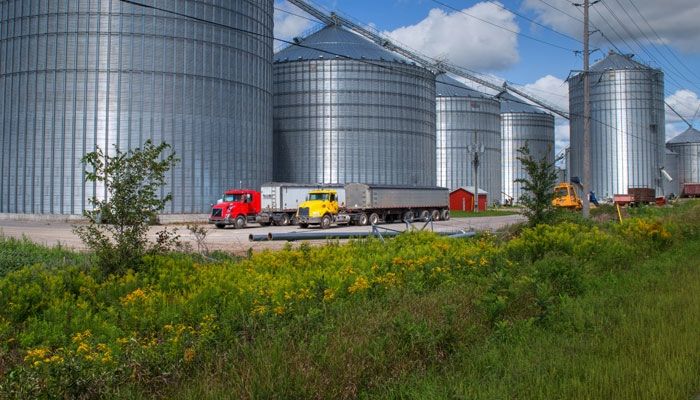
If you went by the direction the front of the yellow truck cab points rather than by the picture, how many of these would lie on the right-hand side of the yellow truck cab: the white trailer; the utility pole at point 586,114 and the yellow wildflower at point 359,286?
1

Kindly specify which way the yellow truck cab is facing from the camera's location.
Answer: facing the viewer and to the left of the viewer

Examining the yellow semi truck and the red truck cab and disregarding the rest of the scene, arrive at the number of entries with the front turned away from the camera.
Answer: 0

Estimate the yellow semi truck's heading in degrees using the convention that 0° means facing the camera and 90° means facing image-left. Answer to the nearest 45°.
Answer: approximately 45°

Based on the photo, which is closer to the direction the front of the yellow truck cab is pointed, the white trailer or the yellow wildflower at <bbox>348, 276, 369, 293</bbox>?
the yellow wildflower

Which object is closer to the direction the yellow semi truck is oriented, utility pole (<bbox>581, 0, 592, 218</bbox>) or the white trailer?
the white trailer

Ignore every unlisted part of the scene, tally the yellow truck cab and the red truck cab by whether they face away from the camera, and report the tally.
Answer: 0

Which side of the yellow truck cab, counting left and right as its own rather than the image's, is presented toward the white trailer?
right

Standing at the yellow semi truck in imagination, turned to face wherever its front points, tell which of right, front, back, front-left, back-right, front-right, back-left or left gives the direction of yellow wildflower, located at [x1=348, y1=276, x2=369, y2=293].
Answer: front-left

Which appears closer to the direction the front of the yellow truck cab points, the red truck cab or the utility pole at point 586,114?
the red truck cab
